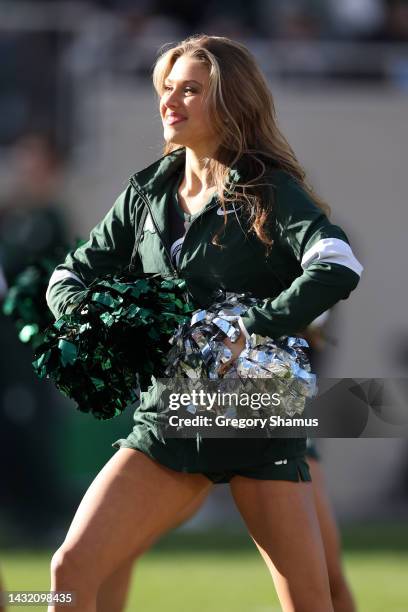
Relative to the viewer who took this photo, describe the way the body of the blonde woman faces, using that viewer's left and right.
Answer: facing the viewer and to the left of the viewer

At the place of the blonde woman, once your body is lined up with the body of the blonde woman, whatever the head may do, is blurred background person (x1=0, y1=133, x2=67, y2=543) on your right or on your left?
on your right
